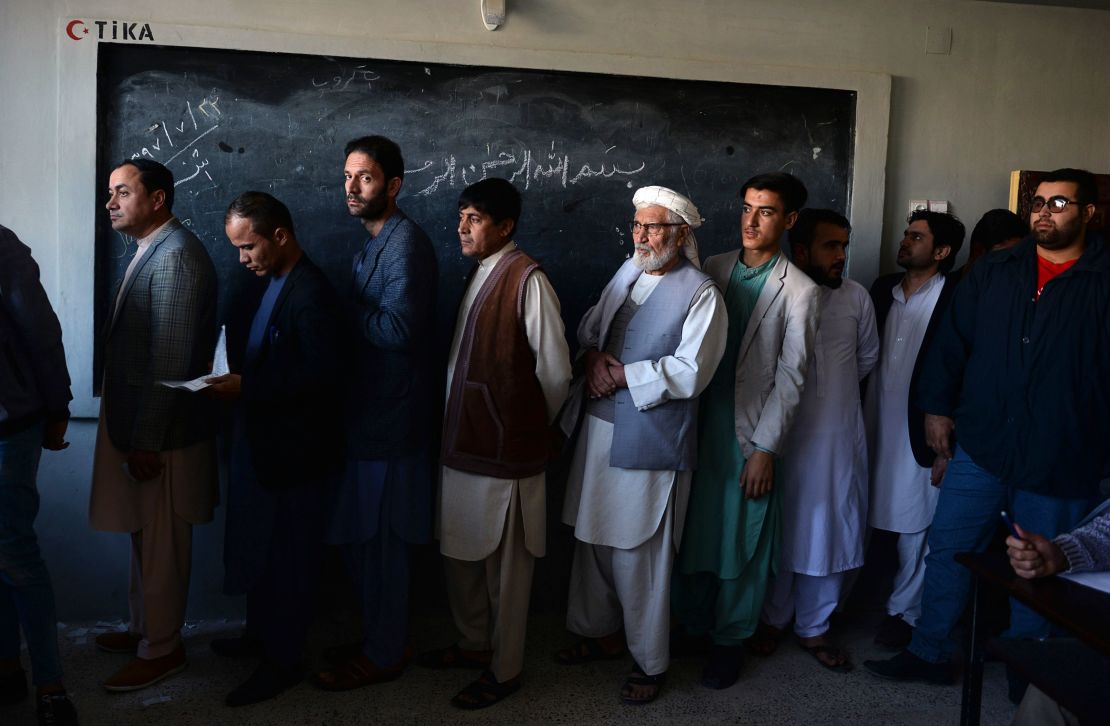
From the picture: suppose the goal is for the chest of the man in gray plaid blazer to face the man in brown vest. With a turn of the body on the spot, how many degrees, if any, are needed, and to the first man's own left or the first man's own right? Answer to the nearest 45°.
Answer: approximately 135° to the first man's own left

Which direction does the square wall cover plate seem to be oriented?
toward the camera

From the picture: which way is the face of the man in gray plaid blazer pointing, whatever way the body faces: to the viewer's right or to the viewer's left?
to the viewer's left

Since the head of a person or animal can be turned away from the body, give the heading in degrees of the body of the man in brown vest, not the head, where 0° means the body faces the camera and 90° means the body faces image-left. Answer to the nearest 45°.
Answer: approximately 45°

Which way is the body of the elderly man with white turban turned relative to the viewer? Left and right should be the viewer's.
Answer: facing the viewer and to the left of the viewer

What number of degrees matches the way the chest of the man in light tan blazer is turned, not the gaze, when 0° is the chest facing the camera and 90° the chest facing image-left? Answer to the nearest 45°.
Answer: approximately 45°

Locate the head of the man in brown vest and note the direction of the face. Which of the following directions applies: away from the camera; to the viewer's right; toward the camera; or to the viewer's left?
to the viewer's left

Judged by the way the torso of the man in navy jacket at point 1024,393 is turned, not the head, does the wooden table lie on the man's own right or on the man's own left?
on the man's own left

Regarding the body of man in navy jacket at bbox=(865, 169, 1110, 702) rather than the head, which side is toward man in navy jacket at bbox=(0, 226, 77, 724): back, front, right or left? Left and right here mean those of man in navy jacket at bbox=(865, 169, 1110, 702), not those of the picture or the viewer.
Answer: front

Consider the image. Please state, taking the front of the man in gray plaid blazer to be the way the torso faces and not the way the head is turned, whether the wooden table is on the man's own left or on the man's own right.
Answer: on the man's own left

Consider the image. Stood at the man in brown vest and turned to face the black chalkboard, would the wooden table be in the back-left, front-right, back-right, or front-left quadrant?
back-right

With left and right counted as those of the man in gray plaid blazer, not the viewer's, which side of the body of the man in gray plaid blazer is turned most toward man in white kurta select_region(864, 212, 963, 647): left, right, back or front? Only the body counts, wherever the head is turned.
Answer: back

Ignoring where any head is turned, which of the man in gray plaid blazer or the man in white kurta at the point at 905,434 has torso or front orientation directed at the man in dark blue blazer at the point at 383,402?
the man in white kurta

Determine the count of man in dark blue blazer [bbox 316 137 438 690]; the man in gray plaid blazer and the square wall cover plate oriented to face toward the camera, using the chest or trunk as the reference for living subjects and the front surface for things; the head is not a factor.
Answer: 1

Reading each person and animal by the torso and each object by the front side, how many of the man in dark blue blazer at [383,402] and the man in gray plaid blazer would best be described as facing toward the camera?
0

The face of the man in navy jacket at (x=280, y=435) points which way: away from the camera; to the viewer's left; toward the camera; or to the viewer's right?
to the viewer's left
